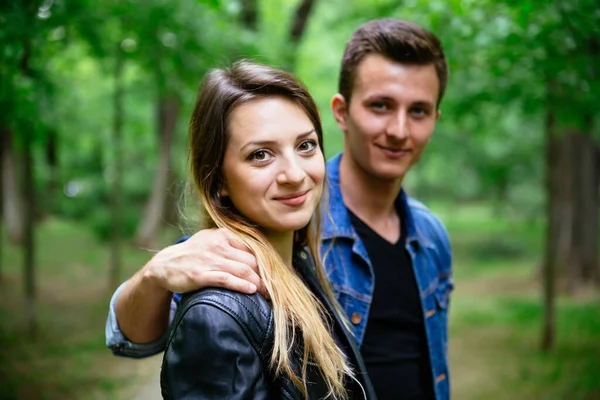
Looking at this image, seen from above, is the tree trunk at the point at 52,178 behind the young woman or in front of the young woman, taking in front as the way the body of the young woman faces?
behind

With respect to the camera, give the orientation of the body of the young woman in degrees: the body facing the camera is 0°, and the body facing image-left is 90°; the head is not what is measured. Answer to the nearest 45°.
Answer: approximately 315°

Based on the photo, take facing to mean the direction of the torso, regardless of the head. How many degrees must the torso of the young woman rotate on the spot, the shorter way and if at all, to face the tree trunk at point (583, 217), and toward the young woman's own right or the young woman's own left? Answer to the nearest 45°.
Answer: approximately 90° to the young woman's own left

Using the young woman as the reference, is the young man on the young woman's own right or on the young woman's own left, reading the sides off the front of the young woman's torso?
on the young woman's own left

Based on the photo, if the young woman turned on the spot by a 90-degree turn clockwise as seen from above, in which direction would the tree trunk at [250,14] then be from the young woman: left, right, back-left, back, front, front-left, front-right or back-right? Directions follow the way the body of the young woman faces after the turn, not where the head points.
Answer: back-right

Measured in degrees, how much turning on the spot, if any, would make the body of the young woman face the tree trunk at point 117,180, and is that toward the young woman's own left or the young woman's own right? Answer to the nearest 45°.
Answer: approximately 135° to the young woman's own left
